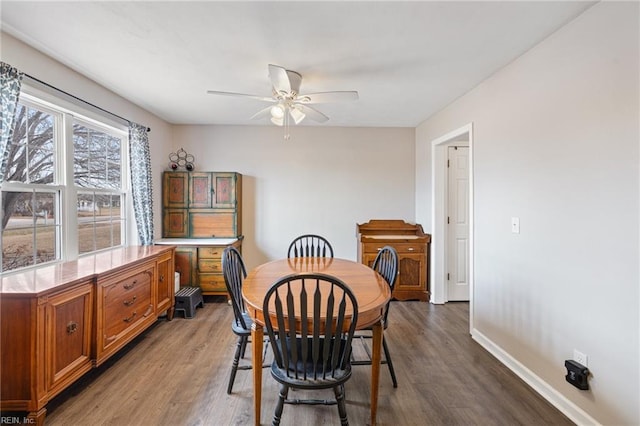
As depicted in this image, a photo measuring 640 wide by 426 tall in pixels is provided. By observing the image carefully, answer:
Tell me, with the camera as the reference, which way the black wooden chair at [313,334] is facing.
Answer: facing away from the viewer

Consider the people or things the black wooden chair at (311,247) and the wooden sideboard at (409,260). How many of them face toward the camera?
2

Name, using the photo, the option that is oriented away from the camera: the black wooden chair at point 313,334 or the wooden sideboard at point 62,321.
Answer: the black wooden chair

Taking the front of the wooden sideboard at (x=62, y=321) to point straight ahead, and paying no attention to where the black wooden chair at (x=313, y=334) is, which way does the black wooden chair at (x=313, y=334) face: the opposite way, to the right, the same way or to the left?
to the left

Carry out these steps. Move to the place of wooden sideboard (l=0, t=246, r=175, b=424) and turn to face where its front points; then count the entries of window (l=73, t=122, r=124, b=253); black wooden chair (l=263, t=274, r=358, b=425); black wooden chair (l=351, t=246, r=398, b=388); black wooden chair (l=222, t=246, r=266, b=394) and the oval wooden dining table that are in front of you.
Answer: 4

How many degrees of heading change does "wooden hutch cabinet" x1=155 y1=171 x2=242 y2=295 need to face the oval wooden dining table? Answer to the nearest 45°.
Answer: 0° — it already faces it

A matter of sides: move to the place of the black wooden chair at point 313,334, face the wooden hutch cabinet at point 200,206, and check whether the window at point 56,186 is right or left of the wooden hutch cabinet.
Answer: left

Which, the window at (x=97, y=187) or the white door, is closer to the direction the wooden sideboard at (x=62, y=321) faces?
the white door

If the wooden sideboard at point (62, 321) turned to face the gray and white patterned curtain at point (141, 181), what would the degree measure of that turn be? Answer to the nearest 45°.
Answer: approximately 90° to its left

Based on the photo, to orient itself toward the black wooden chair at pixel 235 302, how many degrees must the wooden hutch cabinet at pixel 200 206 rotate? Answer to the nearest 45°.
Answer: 0° — it already faces it

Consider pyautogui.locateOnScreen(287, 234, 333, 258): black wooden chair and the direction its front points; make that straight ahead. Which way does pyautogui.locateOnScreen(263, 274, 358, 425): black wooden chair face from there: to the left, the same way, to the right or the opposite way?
the opposite way

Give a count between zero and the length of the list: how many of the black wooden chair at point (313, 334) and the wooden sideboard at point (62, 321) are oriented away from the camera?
1

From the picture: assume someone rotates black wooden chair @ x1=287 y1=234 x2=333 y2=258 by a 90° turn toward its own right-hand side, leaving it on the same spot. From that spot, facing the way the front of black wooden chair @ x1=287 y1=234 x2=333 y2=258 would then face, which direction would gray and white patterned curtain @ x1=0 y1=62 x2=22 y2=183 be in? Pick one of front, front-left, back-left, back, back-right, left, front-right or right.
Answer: front-left

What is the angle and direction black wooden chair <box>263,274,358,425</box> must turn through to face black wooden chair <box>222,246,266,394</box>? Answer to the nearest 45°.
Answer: approximately 45° to its left

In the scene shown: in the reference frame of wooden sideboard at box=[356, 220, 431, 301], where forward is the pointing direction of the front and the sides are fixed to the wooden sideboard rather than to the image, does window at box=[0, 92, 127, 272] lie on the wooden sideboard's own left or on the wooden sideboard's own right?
on the wooden sideboard's own right
